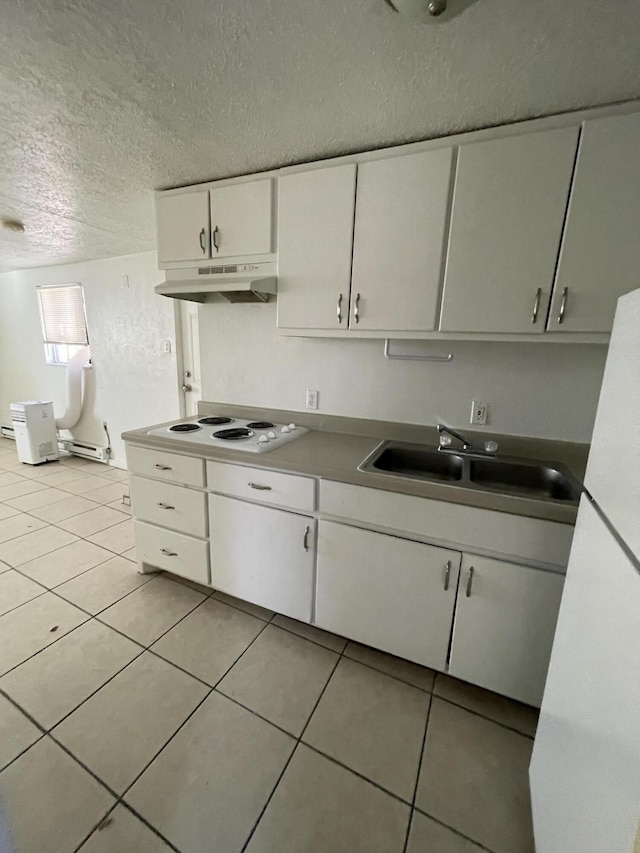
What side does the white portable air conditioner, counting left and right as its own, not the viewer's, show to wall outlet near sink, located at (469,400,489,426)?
left

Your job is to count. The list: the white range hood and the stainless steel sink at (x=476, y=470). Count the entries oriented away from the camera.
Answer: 0

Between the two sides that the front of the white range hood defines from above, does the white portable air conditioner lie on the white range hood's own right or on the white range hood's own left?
on the white range hood's own right

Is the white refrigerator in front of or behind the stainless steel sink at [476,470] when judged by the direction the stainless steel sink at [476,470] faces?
in front

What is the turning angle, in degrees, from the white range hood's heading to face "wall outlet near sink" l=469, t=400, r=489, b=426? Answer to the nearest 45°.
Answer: approximately 90° to its left

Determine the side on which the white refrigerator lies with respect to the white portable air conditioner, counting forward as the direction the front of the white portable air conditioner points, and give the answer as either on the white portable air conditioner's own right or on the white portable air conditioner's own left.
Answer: on the white portable air conditioner's own left

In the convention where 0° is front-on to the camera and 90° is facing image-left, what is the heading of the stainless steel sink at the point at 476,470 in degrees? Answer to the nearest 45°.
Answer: approximately 0°

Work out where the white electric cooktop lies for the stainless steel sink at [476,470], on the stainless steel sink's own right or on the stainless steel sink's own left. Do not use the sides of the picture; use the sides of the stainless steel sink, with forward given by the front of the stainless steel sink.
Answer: on the stainless steel sink's own right
